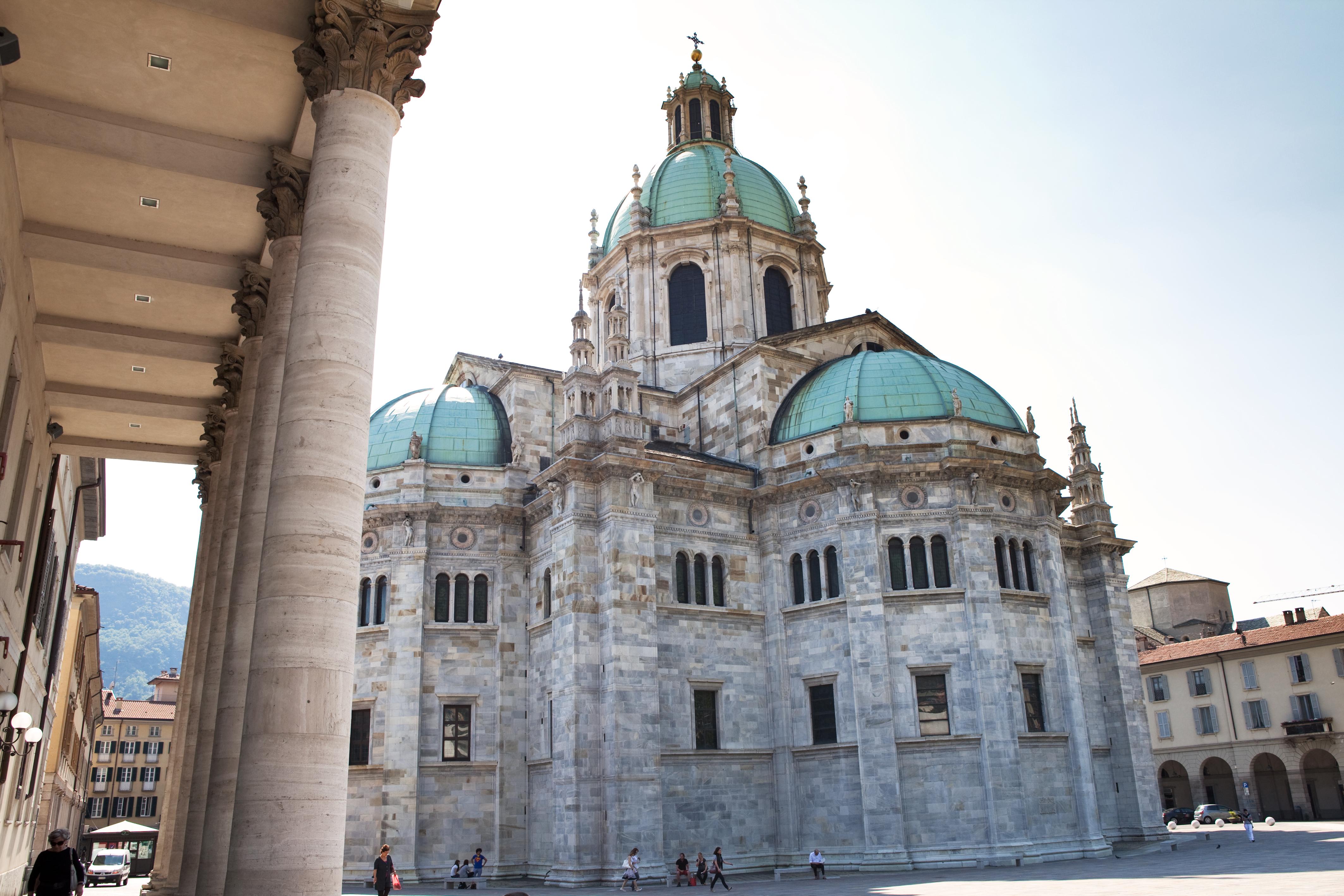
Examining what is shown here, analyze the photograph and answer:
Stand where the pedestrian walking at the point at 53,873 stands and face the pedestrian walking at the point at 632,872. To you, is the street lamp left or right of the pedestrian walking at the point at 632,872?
left

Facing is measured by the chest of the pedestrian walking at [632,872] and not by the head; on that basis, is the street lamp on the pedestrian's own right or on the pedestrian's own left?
on the pedestrian's own right

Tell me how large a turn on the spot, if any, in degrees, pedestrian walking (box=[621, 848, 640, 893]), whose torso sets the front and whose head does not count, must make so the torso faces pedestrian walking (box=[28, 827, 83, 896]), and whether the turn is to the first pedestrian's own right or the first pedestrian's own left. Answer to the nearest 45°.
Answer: approximately 90° to the first pedestrian's own right

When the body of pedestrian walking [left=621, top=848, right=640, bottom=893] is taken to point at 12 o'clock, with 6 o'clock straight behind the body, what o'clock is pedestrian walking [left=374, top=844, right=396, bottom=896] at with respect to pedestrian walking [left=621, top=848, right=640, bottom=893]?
pedestrian walking [left=374, top=844, right=396, bottom=896] is roughly at 4 o'clock from pedestrian walking [left=621, top=848, right=640, bottom=893].
